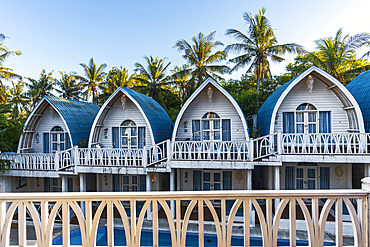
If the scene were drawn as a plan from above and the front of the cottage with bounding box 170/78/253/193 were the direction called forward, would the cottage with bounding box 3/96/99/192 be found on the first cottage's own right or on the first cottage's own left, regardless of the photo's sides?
on the first cottage's own right

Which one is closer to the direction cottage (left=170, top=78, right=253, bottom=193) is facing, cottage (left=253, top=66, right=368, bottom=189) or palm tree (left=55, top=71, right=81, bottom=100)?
the cottage

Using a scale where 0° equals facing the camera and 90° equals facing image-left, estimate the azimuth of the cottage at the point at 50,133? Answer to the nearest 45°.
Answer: approximately 45°

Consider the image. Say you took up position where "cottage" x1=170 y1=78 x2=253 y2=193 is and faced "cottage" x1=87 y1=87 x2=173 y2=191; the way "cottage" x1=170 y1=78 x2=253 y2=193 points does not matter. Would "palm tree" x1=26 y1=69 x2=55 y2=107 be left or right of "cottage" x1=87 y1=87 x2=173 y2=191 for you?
right

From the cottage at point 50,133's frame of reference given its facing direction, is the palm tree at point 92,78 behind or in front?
behind

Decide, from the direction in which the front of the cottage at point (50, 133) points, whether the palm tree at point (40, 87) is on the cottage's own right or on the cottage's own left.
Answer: on the cottage's own right

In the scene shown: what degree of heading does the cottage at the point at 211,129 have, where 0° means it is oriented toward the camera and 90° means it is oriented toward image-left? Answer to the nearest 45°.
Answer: approximately 0°

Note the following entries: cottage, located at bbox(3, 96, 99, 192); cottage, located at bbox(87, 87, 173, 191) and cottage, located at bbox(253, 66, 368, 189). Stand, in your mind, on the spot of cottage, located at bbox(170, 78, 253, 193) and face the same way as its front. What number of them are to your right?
2

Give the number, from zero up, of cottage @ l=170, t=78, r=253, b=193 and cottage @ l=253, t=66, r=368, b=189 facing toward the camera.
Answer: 2
